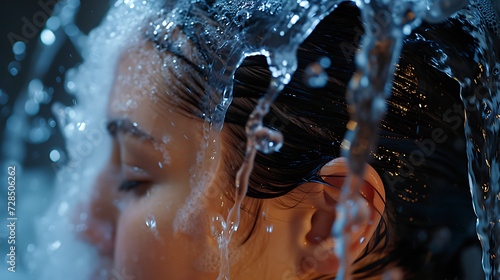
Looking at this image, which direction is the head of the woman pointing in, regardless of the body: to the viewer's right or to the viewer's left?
to the viewer's left
